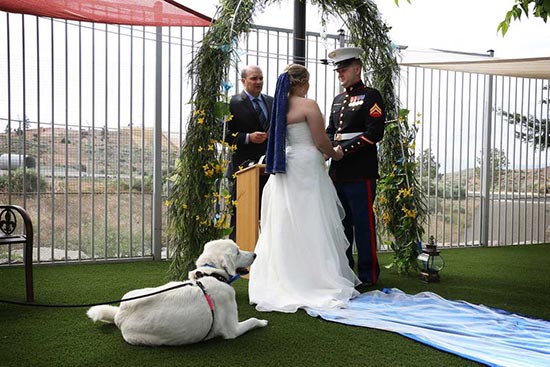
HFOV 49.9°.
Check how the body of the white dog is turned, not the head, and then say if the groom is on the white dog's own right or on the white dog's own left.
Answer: on the white dog's own left

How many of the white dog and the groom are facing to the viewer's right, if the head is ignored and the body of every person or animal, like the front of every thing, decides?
1

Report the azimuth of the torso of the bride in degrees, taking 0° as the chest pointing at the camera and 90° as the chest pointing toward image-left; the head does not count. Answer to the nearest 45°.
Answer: approximately 225°

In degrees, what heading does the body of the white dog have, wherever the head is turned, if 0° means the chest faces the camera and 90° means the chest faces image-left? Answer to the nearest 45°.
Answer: approximately 270°

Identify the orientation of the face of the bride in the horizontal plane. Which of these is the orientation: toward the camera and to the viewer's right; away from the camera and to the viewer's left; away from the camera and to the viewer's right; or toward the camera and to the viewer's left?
away from the camera and to the viewer's right

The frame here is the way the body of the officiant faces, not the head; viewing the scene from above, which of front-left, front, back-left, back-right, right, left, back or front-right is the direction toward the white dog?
front-right

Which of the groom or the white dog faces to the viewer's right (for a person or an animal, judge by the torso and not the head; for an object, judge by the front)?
the white dog

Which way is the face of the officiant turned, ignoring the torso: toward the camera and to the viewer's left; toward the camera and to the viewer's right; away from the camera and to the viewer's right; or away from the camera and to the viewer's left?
toward the camera and to the viewer's right

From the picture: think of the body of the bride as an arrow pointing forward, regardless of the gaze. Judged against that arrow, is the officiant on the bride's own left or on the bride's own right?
on the bride's own left

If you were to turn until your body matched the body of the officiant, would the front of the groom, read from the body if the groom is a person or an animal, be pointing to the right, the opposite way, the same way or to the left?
to the right

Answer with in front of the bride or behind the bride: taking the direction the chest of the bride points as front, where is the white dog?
behind

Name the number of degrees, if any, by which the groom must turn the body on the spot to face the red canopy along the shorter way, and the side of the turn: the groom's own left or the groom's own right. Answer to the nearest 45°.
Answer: approximately 45° to the groom's own right
